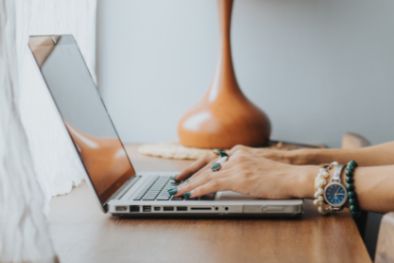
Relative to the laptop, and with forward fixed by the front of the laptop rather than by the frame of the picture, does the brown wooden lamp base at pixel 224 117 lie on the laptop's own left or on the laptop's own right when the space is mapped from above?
on the laptop's own left

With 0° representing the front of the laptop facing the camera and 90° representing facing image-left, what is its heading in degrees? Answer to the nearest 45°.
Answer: approximately 270°
